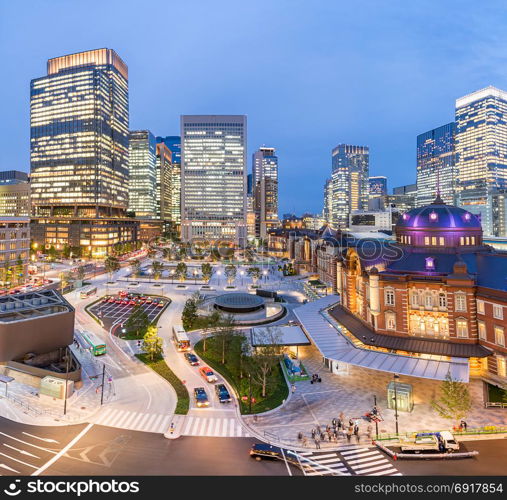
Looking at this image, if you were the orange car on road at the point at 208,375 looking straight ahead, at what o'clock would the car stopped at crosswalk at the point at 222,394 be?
the car stopped at crosswalk at the point at 222,394 is roughly at 1 o'clock from the orange car on road at the point at 208,375.

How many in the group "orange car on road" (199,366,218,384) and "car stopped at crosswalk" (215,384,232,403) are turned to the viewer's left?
0

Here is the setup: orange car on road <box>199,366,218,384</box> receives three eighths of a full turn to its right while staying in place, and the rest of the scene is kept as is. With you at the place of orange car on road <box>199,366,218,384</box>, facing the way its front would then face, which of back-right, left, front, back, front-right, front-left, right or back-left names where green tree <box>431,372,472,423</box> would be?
back-left

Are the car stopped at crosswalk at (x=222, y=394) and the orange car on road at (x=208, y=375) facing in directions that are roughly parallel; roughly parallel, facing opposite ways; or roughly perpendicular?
roughly parallel

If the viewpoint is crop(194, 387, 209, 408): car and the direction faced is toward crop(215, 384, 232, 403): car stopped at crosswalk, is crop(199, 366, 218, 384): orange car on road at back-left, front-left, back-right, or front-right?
front-left

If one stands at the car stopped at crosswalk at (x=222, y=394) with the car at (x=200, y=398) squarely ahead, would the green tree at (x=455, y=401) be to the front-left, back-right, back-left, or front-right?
back-left

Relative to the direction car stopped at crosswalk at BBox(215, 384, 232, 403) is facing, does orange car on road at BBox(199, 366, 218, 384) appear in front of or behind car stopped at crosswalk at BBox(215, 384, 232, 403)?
behind

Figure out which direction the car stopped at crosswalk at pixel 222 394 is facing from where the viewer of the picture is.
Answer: facing the viewer and to the right of the viewer
